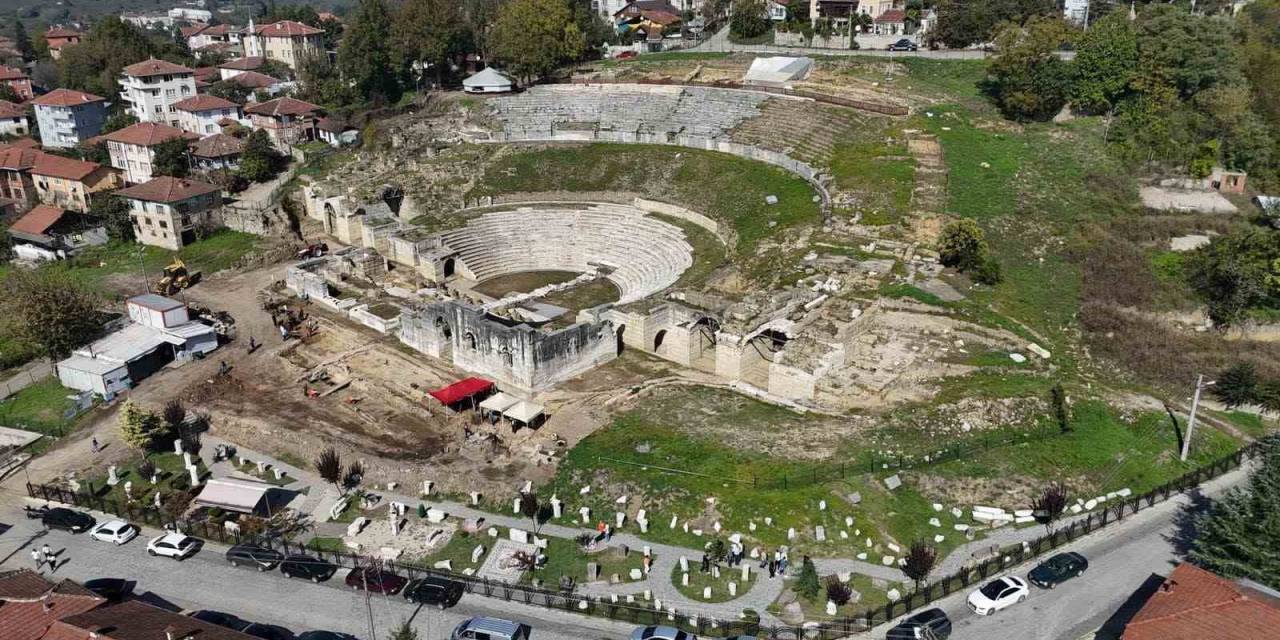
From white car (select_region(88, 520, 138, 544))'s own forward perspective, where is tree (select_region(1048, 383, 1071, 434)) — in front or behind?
behind

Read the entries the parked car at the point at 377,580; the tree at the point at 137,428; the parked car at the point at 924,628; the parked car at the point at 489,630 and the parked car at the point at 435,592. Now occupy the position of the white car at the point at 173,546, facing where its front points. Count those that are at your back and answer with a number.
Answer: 4

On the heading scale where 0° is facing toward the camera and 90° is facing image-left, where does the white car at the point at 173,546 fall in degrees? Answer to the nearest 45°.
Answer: approximately 135°

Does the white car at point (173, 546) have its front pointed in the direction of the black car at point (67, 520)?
yes

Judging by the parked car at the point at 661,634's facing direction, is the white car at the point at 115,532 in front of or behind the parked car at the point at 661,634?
in front

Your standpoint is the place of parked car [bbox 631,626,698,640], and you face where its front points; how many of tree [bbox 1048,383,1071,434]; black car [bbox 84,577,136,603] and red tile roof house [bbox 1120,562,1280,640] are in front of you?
1

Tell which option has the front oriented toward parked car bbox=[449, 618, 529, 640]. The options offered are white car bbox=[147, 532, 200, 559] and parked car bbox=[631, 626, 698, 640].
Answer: parked car bbox=[631, 626, 698, 640]

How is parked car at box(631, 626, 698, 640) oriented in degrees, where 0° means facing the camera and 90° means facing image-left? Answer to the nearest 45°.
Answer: approximately 90°

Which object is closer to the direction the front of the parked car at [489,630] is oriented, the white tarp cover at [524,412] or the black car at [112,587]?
the black car

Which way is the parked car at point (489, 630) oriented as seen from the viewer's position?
to the viewer's left

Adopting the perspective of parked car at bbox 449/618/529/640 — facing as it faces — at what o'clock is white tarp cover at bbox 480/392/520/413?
The white tarp cover is roughly at 3 o'clock from the parked car.

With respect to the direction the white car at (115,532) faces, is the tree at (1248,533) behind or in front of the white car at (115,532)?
behind

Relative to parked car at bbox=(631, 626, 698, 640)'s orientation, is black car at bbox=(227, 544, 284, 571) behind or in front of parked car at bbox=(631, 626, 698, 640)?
in front

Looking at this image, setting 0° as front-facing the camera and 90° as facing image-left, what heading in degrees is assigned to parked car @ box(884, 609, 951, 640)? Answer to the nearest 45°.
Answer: approximately 45°

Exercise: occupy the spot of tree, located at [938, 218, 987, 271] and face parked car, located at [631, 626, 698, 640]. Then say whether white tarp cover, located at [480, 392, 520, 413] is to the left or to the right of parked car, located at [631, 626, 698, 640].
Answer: right

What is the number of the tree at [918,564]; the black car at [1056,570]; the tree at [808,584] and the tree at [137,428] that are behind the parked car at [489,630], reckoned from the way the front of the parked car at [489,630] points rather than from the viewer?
3

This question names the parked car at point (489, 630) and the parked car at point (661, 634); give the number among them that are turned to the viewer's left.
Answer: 2
